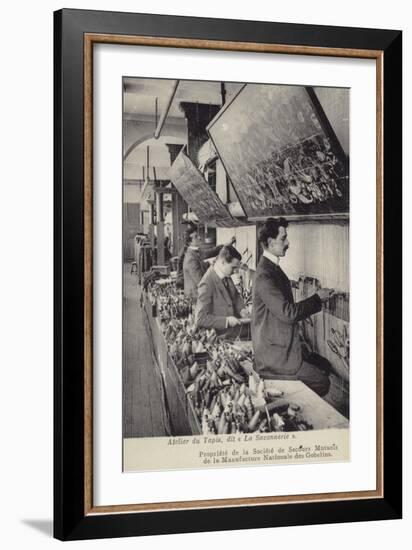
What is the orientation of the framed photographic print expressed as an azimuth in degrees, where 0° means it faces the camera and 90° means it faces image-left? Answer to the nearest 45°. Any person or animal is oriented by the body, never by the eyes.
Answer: approximately 315°
